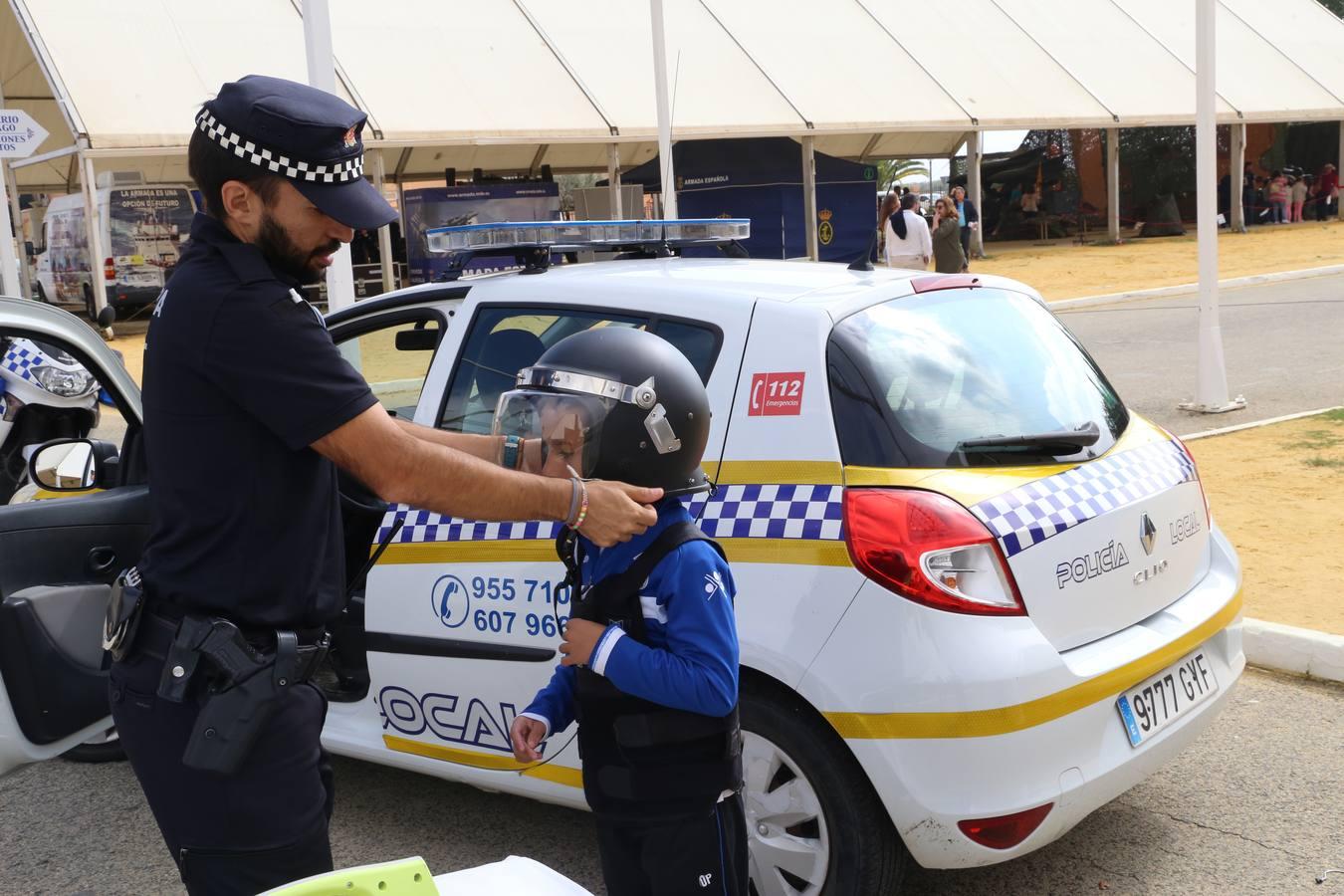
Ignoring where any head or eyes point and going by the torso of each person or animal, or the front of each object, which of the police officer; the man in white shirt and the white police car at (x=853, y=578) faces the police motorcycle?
the white police car

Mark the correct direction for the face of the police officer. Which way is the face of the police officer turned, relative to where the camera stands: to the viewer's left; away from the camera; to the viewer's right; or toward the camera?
to the viewer's right

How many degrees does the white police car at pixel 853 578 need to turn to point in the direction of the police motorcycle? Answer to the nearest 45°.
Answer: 0° — it already faces it

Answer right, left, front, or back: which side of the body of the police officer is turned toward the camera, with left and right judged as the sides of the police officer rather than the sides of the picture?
right

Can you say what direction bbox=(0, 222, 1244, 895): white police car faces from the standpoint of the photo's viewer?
facing away from the viewer and to the left of the viewer

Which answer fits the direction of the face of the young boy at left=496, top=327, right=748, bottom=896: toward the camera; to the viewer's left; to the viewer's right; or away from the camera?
to the viewer's left

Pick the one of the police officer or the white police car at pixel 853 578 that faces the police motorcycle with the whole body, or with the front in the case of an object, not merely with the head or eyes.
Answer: the white police car
